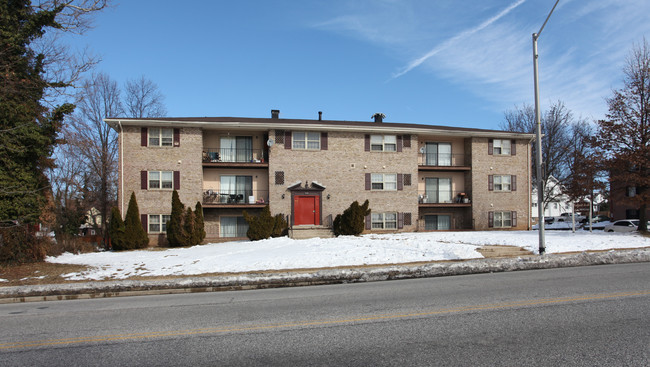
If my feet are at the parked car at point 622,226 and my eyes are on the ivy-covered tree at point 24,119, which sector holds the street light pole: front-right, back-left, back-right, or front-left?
front-left

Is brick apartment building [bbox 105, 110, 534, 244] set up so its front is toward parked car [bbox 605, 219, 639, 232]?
no

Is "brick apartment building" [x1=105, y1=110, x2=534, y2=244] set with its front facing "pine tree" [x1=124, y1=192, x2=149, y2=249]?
no

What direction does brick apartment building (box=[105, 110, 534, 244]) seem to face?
toward the camera

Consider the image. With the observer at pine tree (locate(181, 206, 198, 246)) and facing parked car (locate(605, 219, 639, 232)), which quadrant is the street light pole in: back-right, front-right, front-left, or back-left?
front-right

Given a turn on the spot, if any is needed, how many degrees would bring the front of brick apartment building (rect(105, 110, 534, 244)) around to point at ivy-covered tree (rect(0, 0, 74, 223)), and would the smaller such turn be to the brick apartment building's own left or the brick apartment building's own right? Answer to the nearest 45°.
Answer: approximately 45° to the brick apartment building's own right

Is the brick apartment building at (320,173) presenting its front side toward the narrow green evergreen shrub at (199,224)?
no
